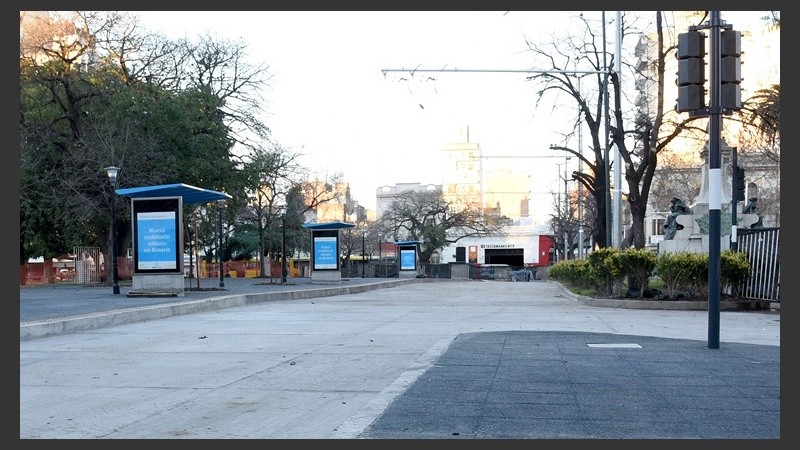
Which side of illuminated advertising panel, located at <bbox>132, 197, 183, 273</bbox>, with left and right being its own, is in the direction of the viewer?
front

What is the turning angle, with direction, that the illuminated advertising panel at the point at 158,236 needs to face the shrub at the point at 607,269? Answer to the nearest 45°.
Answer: approximately 90° to its left

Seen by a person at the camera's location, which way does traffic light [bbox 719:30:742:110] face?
facing away from the viewer and to the right of the viewer

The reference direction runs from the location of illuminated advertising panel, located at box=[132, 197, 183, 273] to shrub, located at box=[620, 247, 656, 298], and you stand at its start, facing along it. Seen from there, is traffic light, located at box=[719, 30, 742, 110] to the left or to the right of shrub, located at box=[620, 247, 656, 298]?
right

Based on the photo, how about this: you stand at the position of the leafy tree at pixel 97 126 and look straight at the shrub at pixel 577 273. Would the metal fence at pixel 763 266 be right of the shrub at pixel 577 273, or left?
right

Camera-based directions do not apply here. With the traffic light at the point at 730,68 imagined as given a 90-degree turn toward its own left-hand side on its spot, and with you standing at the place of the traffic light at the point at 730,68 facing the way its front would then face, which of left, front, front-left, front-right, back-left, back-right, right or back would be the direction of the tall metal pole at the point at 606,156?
front-right

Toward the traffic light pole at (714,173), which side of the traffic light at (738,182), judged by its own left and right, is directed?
right

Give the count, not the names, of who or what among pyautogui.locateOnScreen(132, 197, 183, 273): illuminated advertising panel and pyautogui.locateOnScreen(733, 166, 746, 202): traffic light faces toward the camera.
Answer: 1
